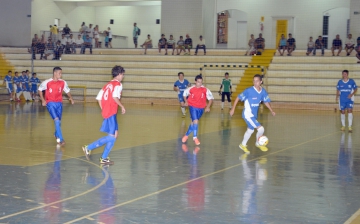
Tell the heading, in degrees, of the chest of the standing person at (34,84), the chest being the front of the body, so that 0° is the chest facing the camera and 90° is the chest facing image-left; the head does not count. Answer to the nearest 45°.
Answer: approximately 0°

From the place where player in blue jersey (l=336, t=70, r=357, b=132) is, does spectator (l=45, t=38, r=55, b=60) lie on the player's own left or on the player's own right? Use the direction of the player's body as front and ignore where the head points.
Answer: on the player's own right

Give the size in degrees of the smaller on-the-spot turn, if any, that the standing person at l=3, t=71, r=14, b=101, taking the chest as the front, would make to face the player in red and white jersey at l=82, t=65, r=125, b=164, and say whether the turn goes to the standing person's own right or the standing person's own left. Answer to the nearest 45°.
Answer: approximately 45° to the standing person's own right

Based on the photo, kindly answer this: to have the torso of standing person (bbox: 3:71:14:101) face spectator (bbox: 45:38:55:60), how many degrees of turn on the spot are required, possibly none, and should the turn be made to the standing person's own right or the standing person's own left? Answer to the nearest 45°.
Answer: approximately 90° to the standing person's own left
